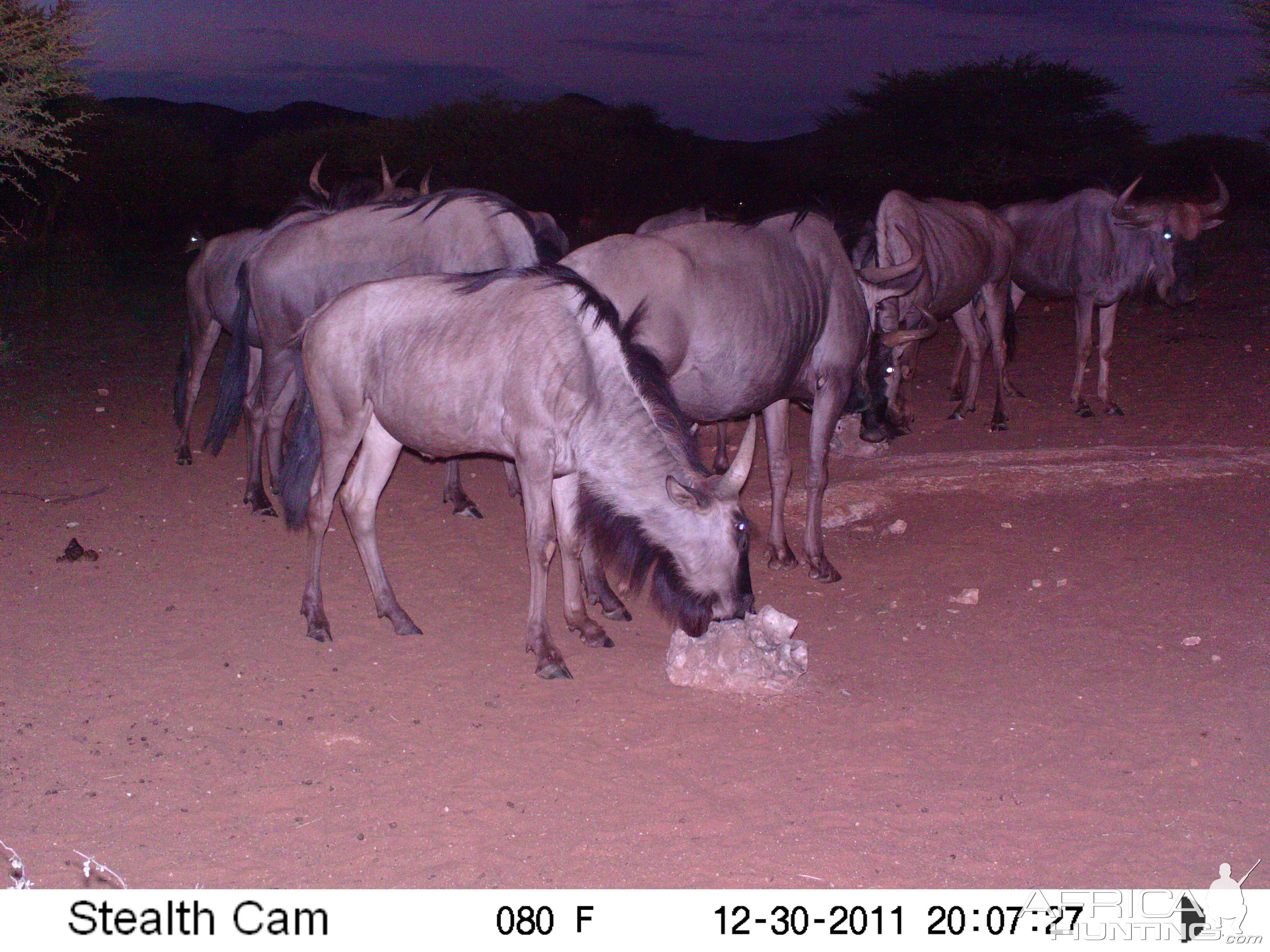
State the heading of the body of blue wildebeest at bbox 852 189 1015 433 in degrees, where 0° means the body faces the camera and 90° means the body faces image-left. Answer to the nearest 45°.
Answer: approximately 45°

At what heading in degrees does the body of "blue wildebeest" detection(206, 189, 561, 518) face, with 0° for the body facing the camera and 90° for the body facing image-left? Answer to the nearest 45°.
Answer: approximately 270°

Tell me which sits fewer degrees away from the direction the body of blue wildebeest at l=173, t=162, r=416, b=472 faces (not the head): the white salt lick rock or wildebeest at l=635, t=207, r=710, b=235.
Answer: the wildebeest

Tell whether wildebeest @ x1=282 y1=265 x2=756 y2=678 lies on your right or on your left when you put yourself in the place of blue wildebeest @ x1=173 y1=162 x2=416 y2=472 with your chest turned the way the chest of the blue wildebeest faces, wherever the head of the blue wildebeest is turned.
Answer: on your right

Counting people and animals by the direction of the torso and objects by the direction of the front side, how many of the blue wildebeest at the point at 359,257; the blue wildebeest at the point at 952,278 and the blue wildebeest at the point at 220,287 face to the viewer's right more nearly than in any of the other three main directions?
2

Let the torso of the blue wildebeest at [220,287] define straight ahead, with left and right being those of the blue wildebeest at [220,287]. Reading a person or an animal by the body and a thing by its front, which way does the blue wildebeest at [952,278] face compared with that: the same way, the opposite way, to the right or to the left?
the opposite way

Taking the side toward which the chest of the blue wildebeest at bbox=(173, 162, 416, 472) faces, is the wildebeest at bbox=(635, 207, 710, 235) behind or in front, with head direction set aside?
in front

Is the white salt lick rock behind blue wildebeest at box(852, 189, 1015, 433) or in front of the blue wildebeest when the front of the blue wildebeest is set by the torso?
in front

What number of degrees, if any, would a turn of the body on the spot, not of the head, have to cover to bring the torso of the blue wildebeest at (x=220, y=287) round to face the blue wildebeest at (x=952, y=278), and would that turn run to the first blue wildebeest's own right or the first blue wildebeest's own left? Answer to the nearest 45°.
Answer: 0° — it already faces it

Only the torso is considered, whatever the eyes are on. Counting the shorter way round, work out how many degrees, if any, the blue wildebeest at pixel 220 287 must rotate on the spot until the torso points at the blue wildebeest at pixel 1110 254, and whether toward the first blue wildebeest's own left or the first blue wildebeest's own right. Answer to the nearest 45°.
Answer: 0° — it already faces it

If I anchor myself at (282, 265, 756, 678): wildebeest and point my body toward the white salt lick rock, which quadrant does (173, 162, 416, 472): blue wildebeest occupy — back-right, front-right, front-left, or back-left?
back-left

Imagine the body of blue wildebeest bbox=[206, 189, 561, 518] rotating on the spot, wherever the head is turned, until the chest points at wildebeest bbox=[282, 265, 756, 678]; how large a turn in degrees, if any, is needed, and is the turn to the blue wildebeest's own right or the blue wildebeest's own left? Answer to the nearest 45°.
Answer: approximately 90° to the blue wildebeest's own right
